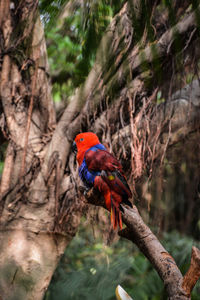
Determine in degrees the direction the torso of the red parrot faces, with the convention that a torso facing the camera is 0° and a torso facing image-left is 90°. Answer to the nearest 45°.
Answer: approximately 90°
